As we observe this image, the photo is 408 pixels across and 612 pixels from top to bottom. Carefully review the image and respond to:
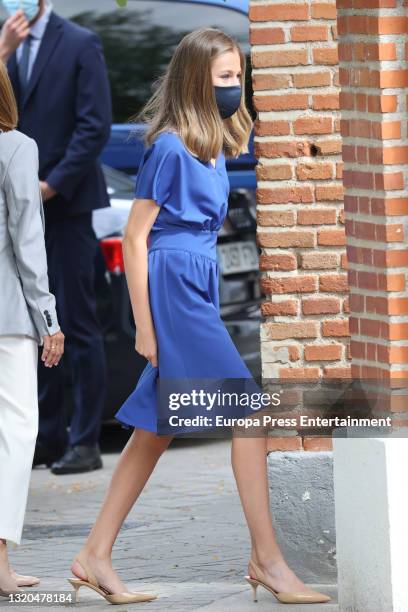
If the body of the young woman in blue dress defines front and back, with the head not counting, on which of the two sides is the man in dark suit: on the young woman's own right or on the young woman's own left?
on the young woman's own left

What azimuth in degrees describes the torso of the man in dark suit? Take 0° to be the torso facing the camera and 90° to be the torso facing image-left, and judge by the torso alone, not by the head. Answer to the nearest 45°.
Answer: approximately 45°

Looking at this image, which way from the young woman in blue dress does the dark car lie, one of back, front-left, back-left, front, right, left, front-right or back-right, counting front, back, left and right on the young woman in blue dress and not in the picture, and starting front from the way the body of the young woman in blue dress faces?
left

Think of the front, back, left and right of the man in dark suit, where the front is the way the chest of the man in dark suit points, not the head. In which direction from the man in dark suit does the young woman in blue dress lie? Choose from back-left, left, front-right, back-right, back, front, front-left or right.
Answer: front-left

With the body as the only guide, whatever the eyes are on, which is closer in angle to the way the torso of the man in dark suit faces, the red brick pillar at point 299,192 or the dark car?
the red brick pillar

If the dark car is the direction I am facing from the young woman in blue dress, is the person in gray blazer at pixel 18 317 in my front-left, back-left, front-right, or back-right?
front-left

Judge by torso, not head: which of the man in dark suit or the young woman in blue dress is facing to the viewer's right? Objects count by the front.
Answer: the young woman in blue dress

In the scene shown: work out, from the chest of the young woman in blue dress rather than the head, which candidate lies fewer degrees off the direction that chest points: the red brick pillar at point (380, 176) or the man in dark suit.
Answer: the red brick pillar

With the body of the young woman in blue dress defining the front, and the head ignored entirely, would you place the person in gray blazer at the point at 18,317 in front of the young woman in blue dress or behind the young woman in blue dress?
behind

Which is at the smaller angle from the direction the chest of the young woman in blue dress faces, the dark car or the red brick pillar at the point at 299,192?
the red brick pillar

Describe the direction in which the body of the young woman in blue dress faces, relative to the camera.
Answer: to the viewer's right

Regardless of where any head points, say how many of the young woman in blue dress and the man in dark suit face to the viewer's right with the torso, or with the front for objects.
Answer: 1
